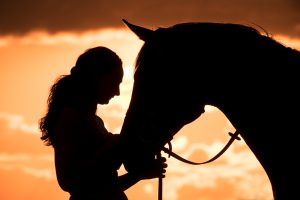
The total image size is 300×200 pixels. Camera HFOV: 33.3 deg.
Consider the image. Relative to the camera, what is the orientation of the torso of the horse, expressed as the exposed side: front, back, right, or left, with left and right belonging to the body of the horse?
left

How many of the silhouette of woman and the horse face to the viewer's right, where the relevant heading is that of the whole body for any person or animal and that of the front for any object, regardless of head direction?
1

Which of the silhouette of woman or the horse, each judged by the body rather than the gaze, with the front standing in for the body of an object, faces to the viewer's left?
the horse

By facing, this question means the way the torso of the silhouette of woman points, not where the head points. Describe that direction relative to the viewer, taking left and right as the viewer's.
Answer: facing to the right of the viewer

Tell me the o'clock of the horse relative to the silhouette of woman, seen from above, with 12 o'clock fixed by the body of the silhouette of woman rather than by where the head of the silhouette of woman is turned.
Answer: The horse is roughly at 1 o'clock from the silhouette of woman.

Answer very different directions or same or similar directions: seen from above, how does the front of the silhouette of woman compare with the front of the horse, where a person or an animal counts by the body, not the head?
very different directions
